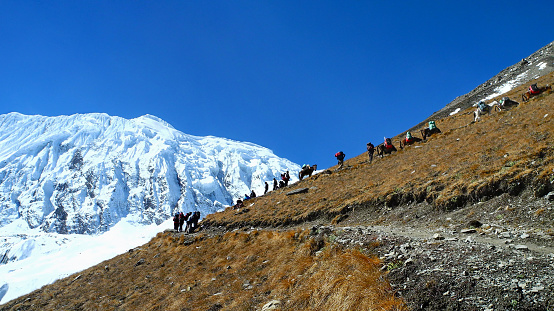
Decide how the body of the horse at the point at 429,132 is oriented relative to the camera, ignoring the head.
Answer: to the viewer's right
